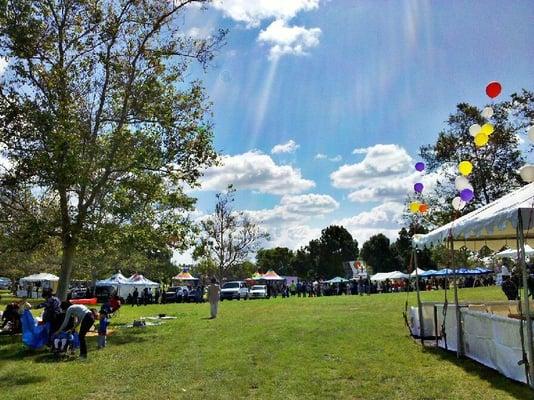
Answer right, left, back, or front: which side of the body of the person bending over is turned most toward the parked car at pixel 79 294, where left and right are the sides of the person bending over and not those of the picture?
right

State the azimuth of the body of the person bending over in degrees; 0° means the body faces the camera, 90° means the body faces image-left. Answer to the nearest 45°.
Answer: approximately 90°

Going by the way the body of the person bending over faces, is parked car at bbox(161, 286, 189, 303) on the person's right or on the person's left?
on the person's right

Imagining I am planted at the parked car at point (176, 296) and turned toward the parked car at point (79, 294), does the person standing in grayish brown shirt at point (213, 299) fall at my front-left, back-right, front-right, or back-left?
back-left

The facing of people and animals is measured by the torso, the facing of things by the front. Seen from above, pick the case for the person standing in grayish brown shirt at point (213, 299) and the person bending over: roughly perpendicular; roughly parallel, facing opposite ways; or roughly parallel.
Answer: roughly perpendicular
